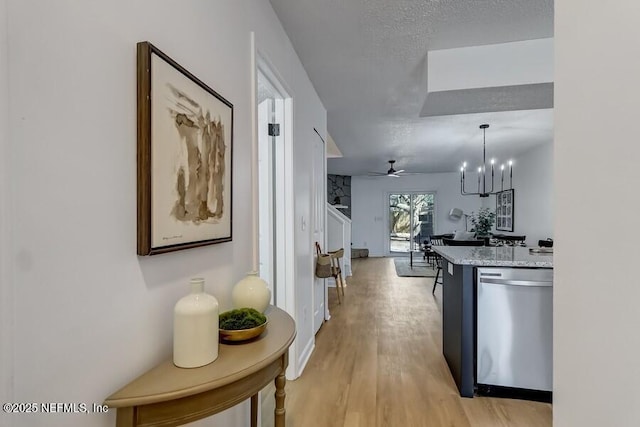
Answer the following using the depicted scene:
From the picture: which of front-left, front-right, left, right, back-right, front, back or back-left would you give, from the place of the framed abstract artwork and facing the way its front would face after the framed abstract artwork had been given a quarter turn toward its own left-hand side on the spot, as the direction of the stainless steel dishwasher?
front-right

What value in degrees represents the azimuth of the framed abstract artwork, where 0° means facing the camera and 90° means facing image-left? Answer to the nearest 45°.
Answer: approximately 315°

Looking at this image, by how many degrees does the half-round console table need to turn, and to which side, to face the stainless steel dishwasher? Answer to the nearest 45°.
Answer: approximately 45° to its left

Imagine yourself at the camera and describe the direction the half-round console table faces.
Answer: facing the viewer and to the right of the viewer

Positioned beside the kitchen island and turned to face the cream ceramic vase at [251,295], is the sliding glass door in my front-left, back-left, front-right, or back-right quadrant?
back-right

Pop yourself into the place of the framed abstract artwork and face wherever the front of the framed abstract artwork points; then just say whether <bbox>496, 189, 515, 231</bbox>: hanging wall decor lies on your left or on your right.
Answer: on your left

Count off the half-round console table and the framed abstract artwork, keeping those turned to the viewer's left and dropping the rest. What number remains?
0
